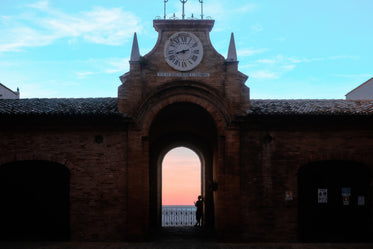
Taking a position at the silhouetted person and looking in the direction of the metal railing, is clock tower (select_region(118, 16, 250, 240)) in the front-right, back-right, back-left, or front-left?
back-left

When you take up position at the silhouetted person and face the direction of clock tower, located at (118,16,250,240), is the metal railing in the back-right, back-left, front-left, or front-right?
back-right
